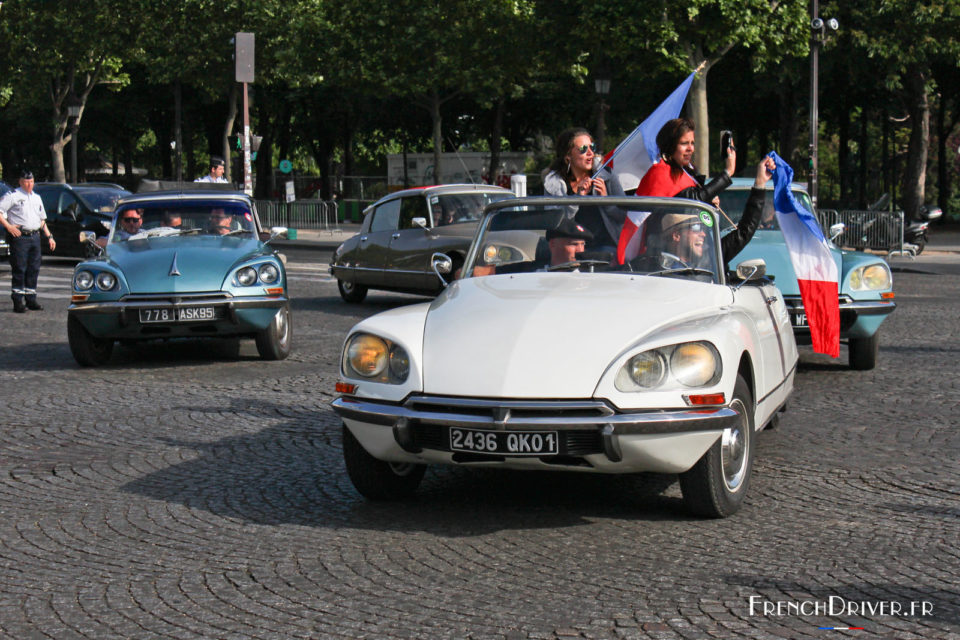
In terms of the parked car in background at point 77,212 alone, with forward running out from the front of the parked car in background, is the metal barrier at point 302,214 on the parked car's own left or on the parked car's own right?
on the parked car's own left

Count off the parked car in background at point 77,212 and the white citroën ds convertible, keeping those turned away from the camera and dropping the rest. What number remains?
0

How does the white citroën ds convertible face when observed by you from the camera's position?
facing the viewer and to the left of the viewer

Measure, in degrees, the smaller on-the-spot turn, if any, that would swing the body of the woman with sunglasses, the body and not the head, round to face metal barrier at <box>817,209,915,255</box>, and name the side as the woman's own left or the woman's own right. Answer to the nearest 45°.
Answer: approximately 135° to the woman's own left

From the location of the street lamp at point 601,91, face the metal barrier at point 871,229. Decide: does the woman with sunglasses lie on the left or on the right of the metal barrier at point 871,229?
right
